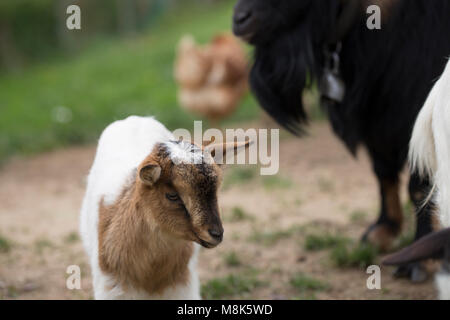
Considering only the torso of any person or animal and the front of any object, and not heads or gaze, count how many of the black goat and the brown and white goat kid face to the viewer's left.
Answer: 1

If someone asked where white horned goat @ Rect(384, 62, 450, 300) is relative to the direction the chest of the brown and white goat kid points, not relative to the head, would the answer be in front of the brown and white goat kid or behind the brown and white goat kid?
in front

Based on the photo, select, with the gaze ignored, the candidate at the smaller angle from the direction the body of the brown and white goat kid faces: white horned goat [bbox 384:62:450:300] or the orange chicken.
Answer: the white horned goat

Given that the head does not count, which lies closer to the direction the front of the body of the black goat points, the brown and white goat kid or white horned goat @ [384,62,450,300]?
the brown and white goat kid

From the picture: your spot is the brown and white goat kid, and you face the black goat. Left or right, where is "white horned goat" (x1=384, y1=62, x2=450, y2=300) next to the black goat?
right

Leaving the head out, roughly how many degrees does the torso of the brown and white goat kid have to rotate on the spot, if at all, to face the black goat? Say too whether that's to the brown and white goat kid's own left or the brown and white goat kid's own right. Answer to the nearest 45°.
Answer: approximately 90° to the brown and white goat kid's own left

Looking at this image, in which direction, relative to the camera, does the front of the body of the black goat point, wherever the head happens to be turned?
to the viewer's left

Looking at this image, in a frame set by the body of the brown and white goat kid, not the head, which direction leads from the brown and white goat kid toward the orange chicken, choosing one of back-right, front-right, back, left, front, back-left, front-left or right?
back-left

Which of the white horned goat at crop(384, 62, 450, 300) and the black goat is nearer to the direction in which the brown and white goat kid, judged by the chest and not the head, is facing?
the white horned goat

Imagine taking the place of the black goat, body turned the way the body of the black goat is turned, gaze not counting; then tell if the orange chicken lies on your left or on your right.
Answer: on your right

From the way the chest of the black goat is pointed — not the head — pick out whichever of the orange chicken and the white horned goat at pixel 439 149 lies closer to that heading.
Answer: the orange chicken
